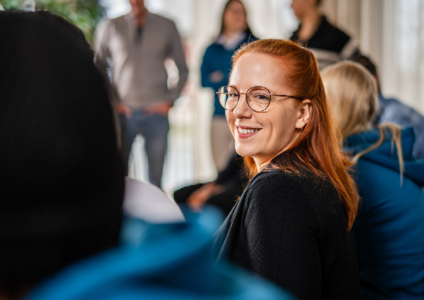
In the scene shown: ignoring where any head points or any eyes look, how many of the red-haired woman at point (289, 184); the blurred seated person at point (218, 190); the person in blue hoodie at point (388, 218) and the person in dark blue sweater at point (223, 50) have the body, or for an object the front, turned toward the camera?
1

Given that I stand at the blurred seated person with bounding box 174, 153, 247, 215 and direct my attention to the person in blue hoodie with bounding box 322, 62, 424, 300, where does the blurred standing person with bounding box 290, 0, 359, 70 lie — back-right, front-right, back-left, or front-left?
back-left

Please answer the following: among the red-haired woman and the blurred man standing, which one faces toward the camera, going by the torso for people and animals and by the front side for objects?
the blurred man standing

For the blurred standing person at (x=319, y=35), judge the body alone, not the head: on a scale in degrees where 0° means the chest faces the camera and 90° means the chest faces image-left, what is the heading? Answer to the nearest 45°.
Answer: approximately 45°

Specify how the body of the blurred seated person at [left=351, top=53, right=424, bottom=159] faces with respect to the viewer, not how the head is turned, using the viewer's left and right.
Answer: facing to the left of the viewer

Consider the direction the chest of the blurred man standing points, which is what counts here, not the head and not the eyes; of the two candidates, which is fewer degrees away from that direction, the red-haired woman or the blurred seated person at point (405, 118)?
the red-haired woman

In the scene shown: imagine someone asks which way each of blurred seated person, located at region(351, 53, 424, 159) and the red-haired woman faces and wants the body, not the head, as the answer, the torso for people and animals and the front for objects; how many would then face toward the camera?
0

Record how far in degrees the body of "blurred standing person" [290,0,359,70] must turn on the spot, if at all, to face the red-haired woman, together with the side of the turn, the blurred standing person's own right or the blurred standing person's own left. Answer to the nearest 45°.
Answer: approximately 45° to the blurred standing person's own left

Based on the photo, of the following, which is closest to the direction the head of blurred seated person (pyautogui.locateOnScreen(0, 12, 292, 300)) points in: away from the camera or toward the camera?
away from the camera

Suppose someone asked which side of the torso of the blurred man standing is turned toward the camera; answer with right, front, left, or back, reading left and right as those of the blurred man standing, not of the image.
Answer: front

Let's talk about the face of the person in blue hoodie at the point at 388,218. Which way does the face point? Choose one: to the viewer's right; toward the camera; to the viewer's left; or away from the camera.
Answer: away from the camera

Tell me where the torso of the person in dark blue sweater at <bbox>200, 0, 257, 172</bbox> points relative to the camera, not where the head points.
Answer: toward the camera

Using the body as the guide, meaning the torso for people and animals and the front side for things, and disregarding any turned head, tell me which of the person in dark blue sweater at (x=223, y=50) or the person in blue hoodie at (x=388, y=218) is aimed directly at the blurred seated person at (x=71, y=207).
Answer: the person in dark blue sweater

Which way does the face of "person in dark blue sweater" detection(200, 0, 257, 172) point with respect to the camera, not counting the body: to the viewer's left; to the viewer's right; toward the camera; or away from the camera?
toward the camera

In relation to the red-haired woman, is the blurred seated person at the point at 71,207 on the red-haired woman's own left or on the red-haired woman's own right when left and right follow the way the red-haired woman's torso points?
on the red-haired woman's own left

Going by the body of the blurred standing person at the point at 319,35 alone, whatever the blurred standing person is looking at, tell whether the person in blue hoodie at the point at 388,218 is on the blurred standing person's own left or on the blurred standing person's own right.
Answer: on the blurred standing person's own left
